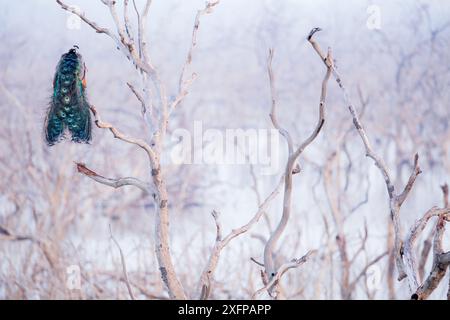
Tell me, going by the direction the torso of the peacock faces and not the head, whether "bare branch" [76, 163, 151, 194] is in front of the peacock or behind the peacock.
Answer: behind

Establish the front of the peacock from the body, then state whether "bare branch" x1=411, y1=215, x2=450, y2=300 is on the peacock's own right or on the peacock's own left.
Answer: on the peacock's own right

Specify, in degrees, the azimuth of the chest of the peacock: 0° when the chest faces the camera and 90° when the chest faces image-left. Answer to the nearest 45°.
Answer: approximately 180°

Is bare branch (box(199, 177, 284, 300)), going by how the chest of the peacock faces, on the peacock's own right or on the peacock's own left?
on the peacock's own right
